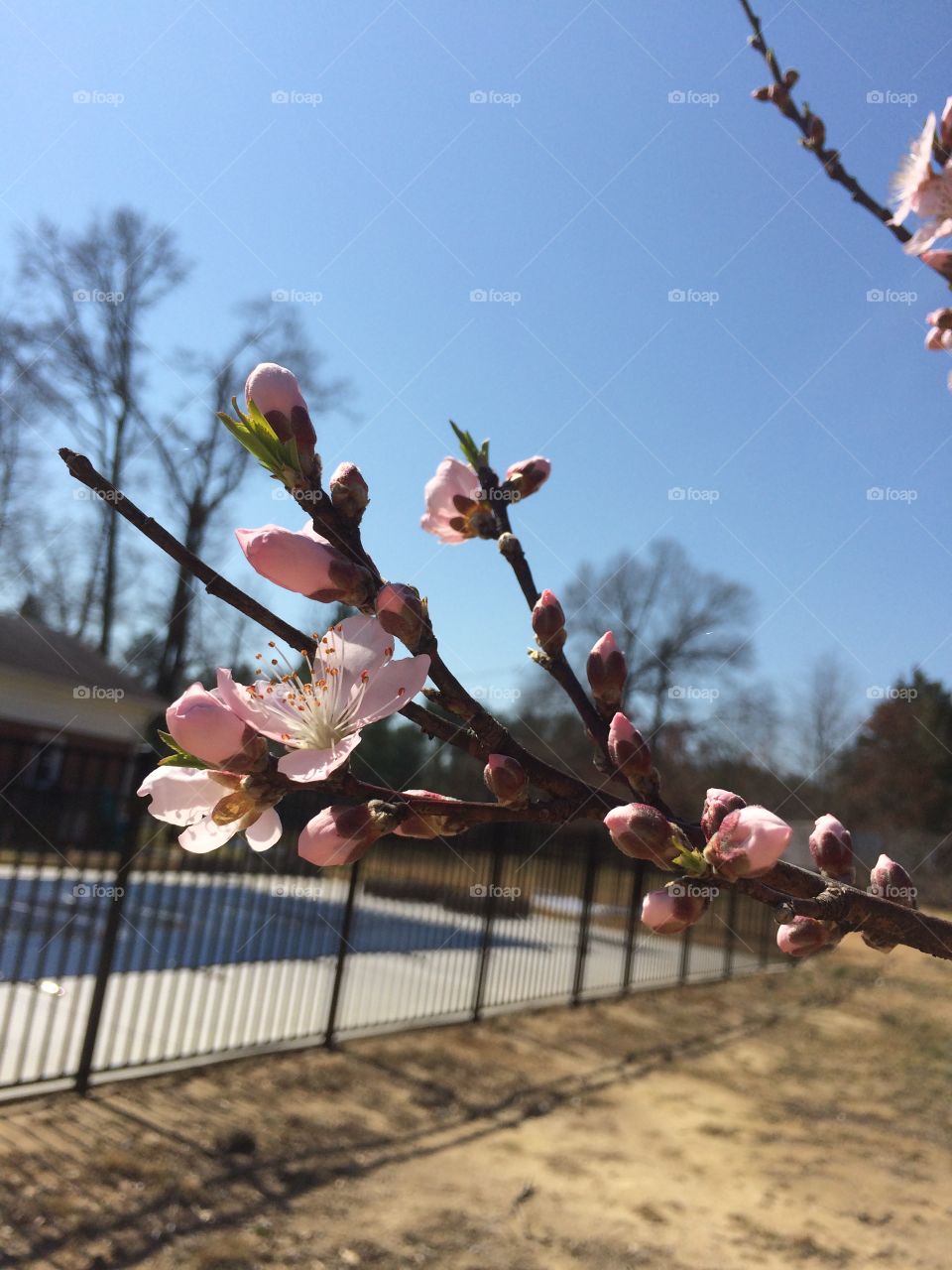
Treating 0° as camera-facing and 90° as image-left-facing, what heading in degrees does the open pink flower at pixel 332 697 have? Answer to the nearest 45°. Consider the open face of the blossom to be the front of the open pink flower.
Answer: approximately 45°

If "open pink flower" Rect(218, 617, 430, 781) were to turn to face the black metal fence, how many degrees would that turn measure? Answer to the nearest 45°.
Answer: approximately 135° to its right
